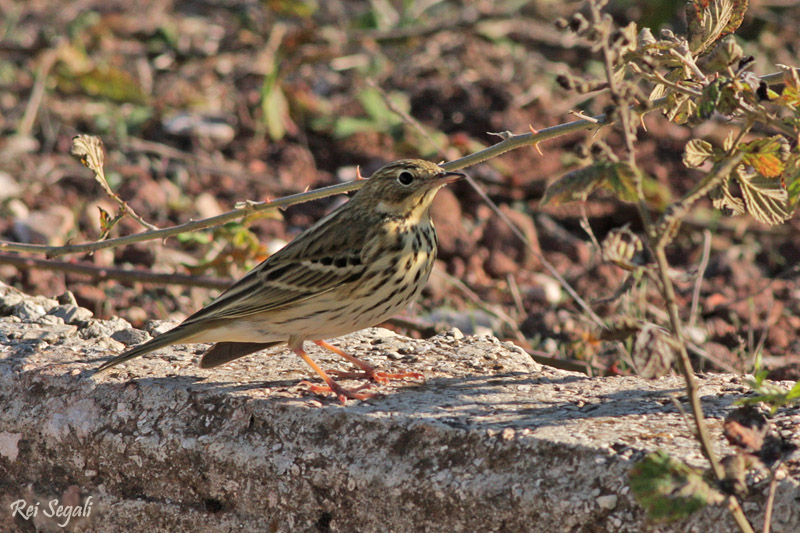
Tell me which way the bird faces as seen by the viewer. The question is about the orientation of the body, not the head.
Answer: to the viewer's right

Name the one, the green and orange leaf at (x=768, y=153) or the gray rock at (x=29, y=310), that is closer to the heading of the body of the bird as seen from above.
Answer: the green and orange leaf

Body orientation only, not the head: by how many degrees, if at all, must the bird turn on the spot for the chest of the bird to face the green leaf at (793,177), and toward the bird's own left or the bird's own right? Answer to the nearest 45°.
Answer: approximately 45° to the bird's own right

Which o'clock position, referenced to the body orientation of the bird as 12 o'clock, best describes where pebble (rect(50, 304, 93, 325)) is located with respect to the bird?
The pebble is roughly at 7 o'clock from the bird.

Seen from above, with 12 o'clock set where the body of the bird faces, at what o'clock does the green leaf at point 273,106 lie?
The green leaf is roughly at 9 o'clock from the bird.

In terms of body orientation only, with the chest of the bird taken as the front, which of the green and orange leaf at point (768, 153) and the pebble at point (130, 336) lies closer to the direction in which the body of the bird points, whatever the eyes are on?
the green and orange leaf

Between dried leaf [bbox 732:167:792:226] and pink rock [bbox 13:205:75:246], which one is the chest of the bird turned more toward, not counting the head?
the dried leaf

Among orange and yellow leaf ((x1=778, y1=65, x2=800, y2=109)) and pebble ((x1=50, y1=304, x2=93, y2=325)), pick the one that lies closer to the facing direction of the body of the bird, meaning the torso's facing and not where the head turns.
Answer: the orange and yellow leaf

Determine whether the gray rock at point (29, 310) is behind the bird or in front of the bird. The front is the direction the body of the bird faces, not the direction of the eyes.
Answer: behind

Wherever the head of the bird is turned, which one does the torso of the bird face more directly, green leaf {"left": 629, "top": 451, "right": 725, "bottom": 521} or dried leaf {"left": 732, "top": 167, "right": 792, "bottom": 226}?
the dried leaf

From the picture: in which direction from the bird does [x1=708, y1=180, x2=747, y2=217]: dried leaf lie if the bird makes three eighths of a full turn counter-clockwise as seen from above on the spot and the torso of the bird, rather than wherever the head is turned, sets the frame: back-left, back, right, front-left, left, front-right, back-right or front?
back
